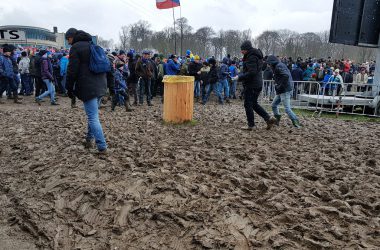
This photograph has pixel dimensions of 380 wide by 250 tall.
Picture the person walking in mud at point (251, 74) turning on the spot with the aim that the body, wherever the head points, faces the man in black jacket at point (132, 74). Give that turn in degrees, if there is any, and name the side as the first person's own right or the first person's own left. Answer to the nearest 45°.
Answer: approximately 45° to the first person's own right

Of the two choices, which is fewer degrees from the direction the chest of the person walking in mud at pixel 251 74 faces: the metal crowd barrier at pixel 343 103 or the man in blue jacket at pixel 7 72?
the man in blue jacket

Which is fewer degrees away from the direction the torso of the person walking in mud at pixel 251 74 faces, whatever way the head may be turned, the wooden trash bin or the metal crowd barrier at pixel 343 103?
the wooden trash bin

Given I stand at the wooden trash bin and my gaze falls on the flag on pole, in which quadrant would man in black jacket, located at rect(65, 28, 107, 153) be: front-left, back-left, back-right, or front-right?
back-left
